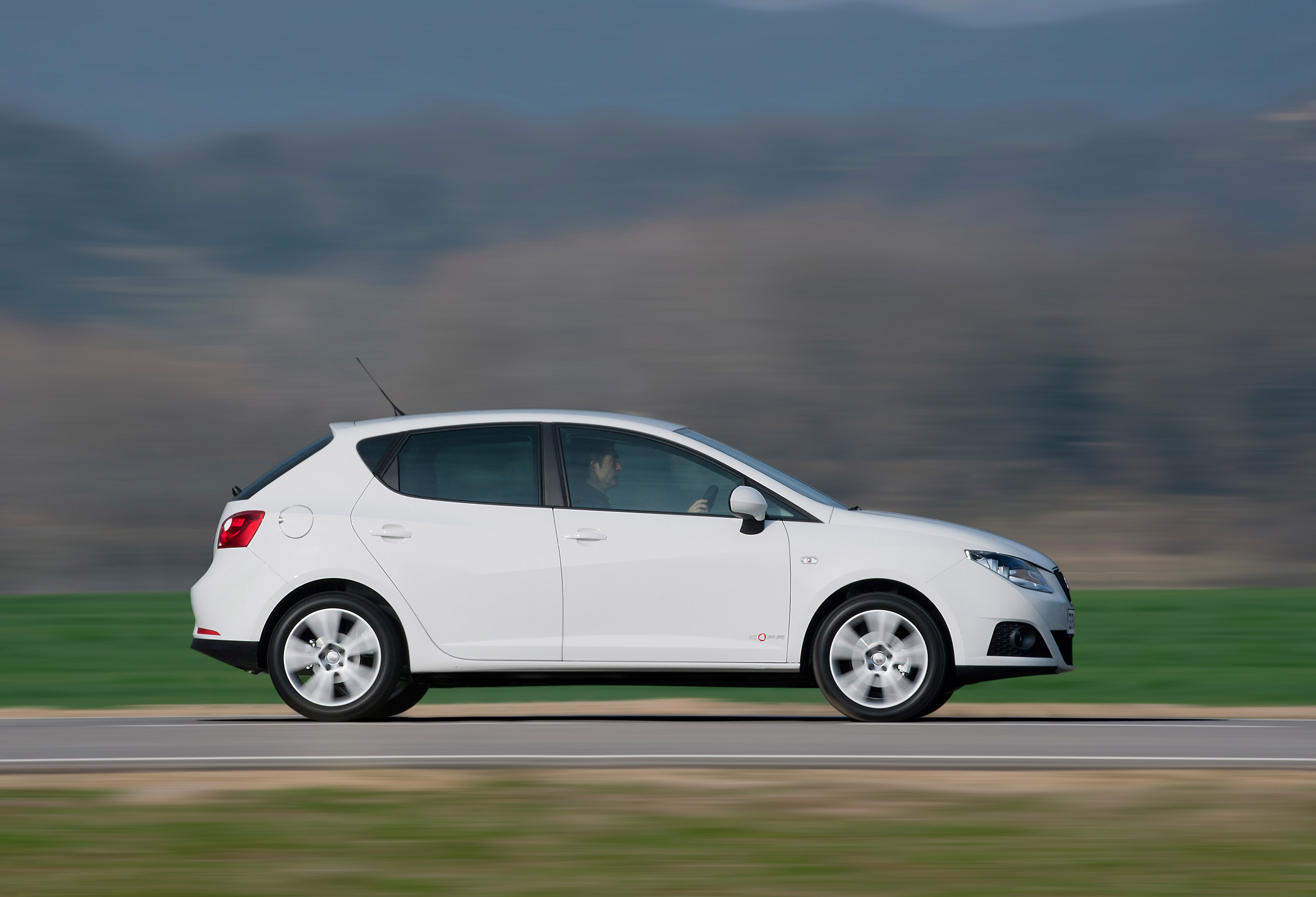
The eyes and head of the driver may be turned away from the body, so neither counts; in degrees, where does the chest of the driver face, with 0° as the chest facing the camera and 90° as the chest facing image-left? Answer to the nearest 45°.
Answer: approximately 270°

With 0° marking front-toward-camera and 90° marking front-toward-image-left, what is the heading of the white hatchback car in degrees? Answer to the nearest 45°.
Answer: approximately 270°

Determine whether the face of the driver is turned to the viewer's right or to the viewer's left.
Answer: to the viewer's right
